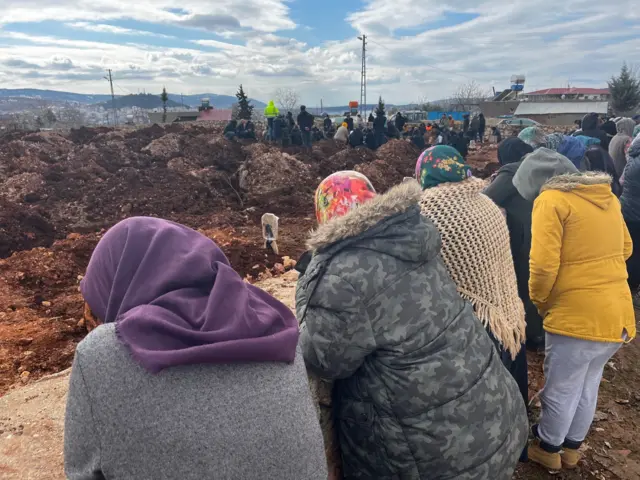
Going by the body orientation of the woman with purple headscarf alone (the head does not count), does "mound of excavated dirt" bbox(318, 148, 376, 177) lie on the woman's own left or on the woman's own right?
on the woman's own right

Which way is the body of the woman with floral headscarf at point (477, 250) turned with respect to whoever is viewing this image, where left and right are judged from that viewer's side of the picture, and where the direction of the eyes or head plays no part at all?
facing away from the viewer and to the left of the viewer

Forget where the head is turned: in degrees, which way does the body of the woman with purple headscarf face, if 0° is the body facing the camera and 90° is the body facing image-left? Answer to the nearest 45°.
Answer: approximately 135°

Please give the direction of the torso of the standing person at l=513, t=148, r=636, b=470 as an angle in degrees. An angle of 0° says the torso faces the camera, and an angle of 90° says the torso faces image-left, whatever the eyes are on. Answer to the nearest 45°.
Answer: approximately 135°

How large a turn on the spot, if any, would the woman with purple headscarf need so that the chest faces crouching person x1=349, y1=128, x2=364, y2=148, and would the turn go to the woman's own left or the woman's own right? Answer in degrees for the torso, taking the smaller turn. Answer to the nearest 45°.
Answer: approximately 45° to the woman's own right

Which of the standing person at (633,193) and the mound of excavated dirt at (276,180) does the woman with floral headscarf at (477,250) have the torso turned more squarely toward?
the mound of excavated dirt

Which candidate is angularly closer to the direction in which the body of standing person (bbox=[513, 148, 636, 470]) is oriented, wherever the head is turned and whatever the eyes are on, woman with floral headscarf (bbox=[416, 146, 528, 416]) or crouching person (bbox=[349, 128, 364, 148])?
the crouching person

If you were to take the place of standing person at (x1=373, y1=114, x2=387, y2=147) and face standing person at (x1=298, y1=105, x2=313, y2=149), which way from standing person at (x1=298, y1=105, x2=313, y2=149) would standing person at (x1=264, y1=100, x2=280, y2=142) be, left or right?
right

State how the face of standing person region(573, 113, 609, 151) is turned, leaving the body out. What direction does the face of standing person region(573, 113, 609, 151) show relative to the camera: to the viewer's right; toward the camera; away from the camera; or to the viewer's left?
away from the camera
